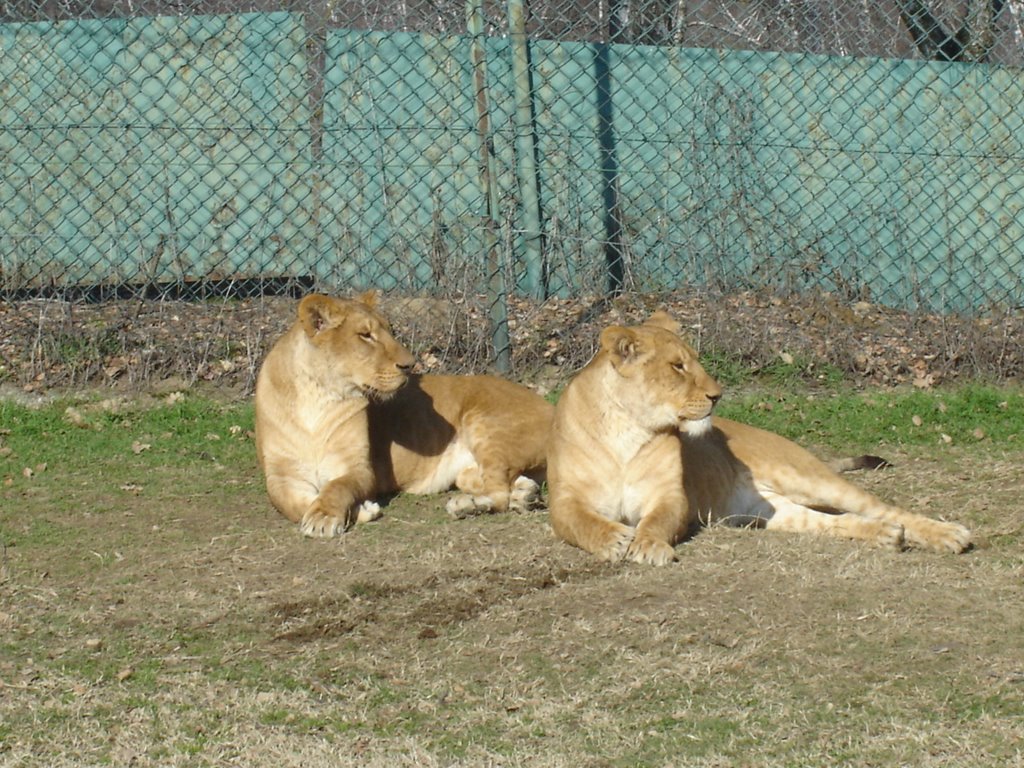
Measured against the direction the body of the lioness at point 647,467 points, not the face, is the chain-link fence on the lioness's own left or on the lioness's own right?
on the lioness's own right

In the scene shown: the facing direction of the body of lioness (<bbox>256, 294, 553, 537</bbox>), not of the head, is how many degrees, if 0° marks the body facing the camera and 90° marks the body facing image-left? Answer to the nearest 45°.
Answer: approximately 45°

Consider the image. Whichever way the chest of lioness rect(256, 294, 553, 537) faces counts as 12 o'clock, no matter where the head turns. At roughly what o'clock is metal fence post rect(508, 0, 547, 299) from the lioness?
The metal fence post is roughly at 5 o'clock from the lioness.

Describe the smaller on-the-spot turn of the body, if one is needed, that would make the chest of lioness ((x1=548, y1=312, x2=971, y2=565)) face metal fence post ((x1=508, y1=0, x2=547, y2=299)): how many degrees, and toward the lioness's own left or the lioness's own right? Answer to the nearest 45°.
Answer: approximately 135° to the lioness's own right

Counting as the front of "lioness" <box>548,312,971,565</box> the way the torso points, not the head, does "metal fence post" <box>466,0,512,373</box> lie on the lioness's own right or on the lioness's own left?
on the lioness's own right

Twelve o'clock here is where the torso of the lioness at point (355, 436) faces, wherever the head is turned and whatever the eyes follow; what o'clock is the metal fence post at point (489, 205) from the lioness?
The metal fence post is roughly at 5 o'clock from the lioness.

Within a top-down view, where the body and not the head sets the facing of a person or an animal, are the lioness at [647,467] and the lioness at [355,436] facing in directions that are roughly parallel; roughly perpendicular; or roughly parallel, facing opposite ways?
roughly parallel

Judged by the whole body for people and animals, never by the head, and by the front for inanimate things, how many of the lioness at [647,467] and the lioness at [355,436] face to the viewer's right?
0

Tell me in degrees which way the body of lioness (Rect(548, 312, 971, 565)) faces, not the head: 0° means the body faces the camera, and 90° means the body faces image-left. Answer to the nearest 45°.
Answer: approximately 45°

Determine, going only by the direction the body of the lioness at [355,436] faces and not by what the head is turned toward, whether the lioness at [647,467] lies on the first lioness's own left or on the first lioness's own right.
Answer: on the first lioness's own left

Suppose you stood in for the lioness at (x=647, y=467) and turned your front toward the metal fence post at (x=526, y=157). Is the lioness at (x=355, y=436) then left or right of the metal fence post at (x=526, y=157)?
left
